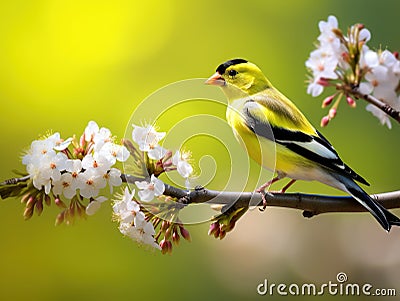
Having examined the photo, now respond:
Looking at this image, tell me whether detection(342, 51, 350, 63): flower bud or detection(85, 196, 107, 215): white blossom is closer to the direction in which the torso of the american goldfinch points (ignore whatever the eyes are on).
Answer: the white blossom

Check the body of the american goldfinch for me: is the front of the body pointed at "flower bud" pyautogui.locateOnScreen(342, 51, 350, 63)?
no

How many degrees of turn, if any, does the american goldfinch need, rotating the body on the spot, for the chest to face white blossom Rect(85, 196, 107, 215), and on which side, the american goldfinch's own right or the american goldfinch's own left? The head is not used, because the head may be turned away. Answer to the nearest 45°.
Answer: approximately 45° to the american goldfinch's own left

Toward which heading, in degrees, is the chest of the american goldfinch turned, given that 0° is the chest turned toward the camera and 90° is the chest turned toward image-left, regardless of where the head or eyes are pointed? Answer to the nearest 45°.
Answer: approximately 90°
